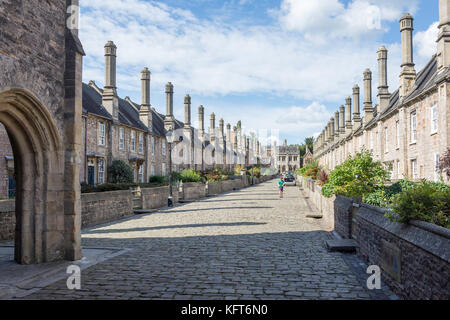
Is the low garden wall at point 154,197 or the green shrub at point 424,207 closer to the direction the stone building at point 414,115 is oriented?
the low garden wall

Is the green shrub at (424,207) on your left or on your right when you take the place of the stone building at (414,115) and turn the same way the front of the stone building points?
on your left

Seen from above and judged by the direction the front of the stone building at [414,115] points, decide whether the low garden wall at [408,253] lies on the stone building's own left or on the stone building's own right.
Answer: on the stone building's own left

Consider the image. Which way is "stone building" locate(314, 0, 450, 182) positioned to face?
to the viewer's left
